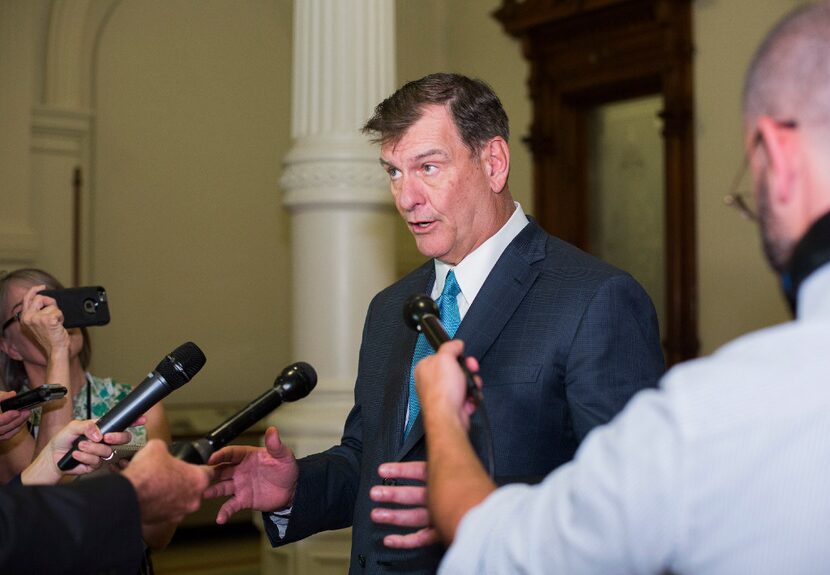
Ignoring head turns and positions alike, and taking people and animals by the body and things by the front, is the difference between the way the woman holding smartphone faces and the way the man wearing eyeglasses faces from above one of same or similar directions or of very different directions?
very different directions

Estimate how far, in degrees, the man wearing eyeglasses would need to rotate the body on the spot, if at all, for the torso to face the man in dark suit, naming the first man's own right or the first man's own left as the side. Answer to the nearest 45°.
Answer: approximately 45° to the first man's own right

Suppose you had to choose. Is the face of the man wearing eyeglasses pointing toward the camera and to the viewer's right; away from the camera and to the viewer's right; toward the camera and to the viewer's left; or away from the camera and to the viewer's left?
away from the camera and to the viewer's left

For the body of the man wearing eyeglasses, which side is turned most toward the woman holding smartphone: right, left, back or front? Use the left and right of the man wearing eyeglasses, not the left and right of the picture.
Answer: front

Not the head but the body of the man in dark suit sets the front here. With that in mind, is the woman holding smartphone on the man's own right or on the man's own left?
on the man's own right

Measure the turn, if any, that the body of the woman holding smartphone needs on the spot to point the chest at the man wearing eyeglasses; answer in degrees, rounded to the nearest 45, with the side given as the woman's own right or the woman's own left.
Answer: approximately 45° to the woman's own right

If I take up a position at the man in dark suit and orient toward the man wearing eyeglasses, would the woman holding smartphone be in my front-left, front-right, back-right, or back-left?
back-right

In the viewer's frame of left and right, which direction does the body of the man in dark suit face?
facing the viewer and to the left of the viewer

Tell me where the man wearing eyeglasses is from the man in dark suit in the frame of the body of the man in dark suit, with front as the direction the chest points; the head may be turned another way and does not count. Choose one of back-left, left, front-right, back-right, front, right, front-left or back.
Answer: front-left

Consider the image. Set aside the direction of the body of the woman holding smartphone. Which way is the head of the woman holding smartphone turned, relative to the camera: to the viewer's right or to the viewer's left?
to the viewer's right

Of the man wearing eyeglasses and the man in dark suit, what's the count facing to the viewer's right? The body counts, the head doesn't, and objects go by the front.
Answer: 0

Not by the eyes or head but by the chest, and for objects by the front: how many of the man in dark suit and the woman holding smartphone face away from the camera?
0

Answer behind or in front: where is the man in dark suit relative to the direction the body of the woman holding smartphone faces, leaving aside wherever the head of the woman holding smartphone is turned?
in front
